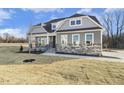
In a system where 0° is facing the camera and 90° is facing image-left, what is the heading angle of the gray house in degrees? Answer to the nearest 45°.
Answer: approximately 45°
